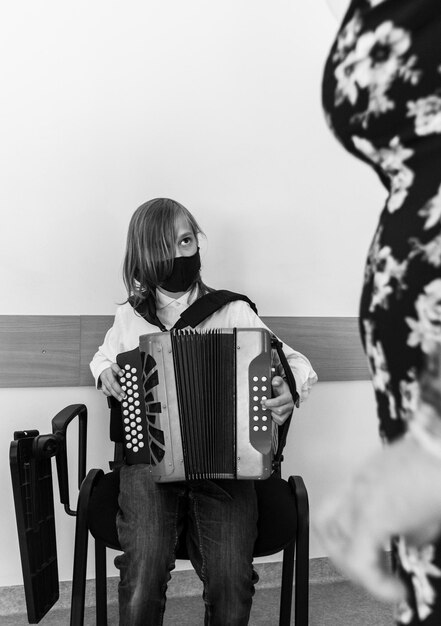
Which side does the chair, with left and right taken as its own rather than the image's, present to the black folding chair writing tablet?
right

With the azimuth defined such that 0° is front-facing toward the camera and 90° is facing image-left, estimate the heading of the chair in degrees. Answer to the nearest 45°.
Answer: approximately 0°
